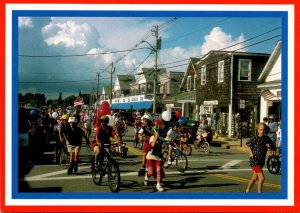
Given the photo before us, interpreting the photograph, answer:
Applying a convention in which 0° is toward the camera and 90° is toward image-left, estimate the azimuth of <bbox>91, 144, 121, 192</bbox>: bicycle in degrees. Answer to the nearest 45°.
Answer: approximately 315°

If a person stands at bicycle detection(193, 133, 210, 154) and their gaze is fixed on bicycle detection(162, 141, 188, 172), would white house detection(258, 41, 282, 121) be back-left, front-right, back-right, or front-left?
back-left

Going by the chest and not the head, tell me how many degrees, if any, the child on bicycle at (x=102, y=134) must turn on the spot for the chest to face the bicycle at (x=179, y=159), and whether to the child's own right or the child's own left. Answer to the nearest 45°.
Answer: approximately 90° to the child's own left

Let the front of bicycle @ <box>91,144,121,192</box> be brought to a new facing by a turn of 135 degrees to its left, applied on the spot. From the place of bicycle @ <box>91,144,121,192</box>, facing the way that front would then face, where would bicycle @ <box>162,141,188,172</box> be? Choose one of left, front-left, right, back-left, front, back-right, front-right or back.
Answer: front-right

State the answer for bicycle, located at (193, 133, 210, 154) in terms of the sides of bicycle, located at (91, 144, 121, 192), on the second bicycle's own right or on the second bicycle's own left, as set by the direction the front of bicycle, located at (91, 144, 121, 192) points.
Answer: on the second bicycle's own left

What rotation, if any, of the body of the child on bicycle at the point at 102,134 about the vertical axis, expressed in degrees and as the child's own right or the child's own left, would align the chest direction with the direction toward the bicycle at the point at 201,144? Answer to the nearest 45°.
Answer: approximately 90° to the child's own left

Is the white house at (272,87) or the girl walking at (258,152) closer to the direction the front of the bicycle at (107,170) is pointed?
the girl walking

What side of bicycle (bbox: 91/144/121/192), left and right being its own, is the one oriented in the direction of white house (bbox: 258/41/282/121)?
left

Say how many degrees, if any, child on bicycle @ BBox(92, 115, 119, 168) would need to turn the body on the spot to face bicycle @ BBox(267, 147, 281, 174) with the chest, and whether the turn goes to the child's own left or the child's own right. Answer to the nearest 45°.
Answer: approximately 45° to the child's own left
